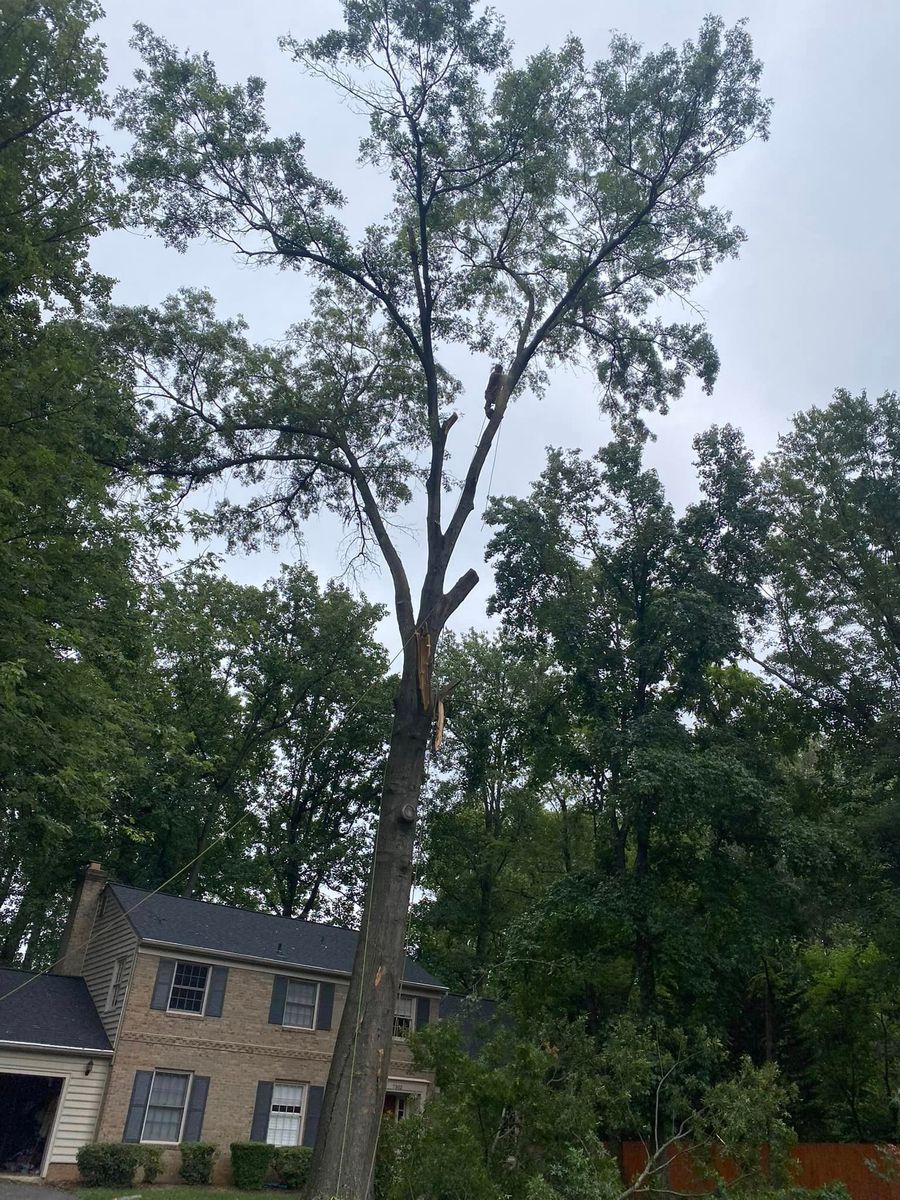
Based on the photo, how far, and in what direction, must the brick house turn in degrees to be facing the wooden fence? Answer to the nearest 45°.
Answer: approximately 90° to its left

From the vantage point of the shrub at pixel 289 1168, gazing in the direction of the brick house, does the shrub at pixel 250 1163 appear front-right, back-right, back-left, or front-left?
front-left

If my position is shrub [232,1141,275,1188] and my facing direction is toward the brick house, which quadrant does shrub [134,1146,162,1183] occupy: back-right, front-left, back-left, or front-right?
front-left

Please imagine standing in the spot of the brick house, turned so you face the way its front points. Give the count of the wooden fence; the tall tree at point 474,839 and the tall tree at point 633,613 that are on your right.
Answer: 0

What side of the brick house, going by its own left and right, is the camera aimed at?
front

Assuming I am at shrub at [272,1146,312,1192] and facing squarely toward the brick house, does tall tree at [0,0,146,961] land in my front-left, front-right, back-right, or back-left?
front-left

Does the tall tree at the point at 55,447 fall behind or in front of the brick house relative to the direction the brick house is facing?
in front
